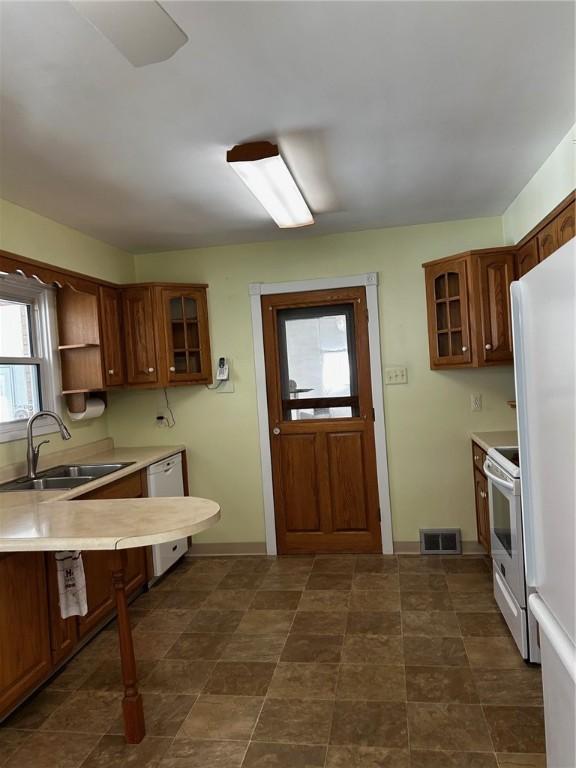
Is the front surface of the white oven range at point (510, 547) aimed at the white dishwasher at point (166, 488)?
yes

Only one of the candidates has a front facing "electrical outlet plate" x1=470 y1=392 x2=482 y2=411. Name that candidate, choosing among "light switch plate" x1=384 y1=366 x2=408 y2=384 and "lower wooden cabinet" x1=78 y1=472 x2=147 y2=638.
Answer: the lower wooden cabinet

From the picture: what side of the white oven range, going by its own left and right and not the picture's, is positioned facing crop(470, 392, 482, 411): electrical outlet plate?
right

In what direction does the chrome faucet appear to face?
to the viewer's right

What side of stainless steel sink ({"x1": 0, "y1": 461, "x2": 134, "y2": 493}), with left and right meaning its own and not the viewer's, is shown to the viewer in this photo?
right

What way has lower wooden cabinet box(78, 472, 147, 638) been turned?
to the viewer's right

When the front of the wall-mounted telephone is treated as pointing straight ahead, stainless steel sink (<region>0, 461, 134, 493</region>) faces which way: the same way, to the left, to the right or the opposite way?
to the left

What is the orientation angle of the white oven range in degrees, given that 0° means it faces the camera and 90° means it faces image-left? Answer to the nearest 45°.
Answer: approximately 90°

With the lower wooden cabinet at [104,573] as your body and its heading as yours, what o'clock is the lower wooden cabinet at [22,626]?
the lower wooden cabinet at [22,626] is roughly at 4 o'clock from the lower wooden cabinet at [104,573].

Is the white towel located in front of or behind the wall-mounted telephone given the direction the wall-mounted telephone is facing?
in front

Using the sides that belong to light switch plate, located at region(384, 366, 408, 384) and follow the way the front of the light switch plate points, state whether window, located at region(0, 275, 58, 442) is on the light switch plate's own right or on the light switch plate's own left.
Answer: on the light switch plate's own right

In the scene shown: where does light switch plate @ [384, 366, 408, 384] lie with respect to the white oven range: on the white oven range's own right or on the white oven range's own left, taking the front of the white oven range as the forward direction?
on the white oven range's own right

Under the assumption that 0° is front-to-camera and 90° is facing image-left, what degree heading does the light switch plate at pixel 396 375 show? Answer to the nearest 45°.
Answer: approximately 0°
